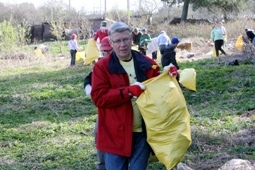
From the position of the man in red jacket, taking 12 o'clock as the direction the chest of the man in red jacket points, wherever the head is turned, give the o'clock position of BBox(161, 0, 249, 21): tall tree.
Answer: The tall tree is roughly at 8 o'clock from the man in red jacket.

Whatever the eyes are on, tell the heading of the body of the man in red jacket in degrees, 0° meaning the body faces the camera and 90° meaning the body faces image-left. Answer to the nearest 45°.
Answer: approximately 315°

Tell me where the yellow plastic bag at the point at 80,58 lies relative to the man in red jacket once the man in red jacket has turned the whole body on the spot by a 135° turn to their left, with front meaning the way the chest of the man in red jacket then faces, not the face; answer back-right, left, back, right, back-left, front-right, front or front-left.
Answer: front
